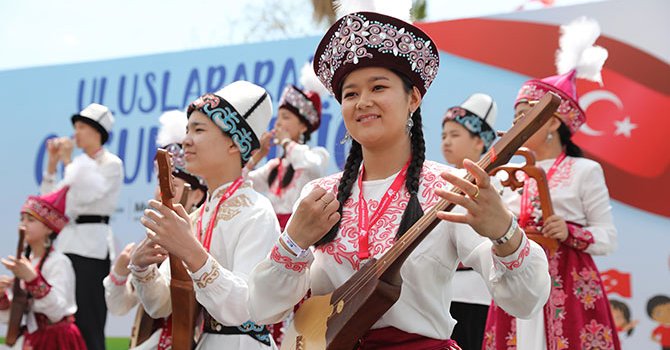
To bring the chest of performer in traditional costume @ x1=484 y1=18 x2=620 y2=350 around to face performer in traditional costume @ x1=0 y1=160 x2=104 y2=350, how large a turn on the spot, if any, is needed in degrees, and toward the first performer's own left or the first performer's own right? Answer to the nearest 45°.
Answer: approximately 45° to the first performer's own right

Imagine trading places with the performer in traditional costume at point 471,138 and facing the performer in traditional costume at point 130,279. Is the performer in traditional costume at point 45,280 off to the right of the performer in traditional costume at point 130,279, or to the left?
right

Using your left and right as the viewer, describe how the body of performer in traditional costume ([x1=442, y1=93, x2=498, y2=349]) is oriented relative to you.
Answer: facing the viewer and to the left of the viewer

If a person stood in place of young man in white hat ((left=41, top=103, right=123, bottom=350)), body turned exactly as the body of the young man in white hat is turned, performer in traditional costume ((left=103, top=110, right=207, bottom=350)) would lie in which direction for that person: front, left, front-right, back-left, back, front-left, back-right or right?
left

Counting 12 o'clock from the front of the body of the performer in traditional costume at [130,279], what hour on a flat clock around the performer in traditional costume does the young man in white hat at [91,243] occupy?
The young man in white hat is roughly at 4 o'clock from the performer in traditional costume.

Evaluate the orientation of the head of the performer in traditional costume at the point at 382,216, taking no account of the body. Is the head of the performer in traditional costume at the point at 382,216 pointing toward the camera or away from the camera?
toward the camera

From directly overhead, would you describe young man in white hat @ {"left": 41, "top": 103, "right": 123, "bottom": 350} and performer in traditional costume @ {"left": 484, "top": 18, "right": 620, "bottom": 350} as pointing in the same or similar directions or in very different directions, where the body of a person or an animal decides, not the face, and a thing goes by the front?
same or similar directions

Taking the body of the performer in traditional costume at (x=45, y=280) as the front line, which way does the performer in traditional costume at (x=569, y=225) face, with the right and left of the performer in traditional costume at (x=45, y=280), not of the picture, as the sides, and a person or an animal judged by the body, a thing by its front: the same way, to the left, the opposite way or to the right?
the same way

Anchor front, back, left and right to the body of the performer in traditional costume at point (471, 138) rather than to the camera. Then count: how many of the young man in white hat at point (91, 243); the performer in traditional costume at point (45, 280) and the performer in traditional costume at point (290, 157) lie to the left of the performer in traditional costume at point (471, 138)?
0

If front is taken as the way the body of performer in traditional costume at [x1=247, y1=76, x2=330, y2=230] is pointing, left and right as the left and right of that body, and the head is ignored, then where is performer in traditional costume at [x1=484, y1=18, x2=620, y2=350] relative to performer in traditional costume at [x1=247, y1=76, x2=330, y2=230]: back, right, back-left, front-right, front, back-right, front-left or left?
left
